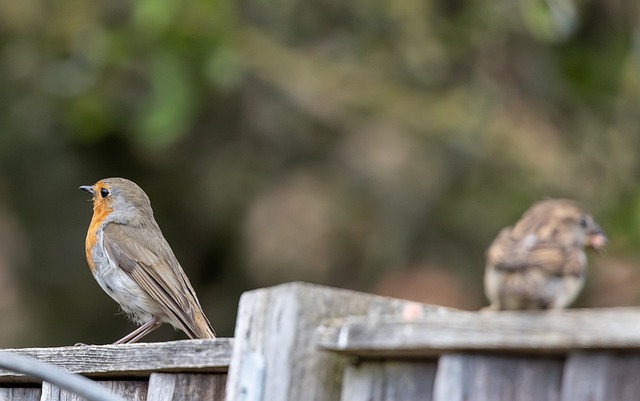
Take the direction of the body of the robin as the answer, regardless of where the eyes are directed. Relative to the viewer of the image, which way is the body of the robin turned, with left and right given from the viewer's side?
facing to the left of the viewer
